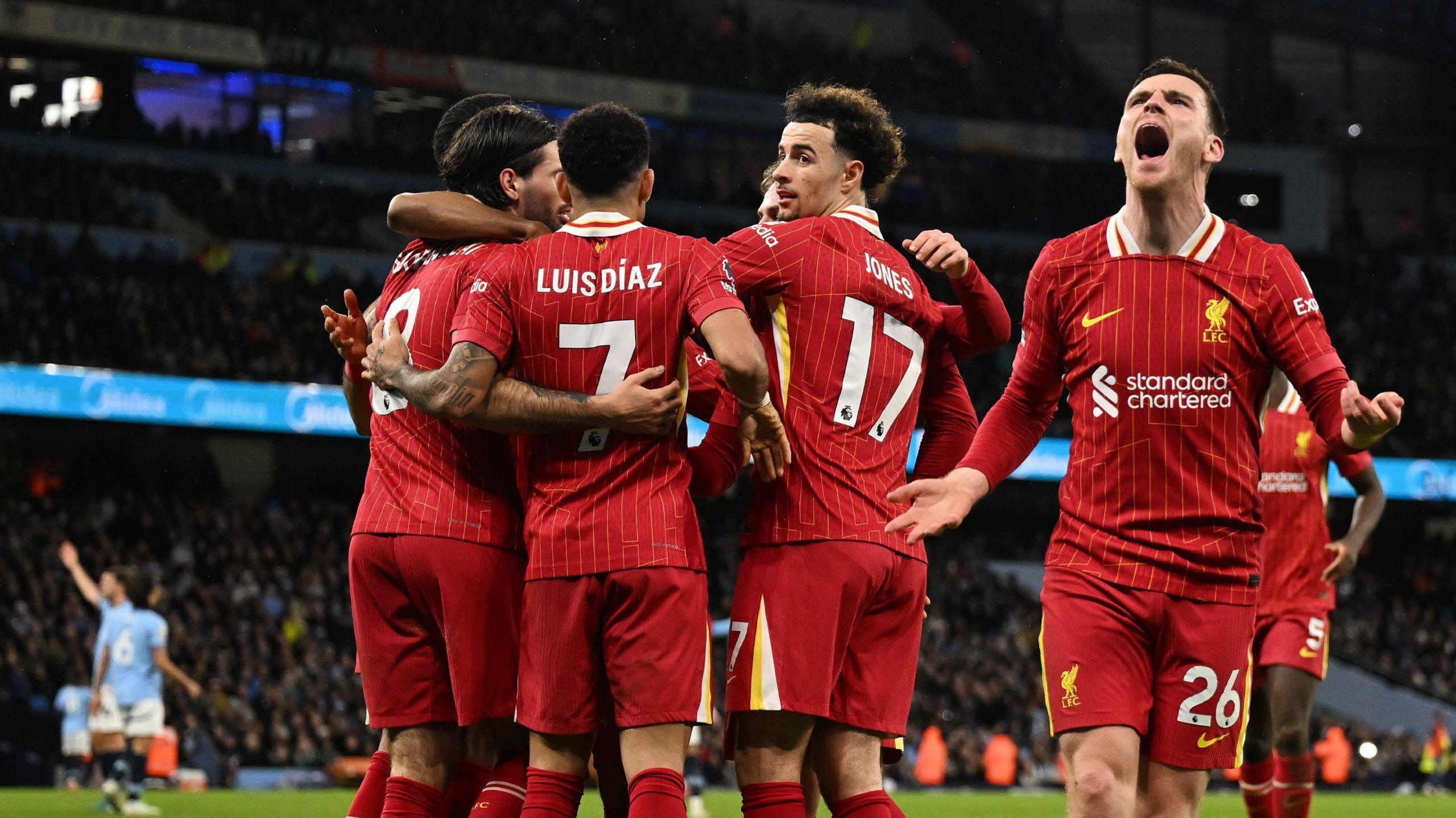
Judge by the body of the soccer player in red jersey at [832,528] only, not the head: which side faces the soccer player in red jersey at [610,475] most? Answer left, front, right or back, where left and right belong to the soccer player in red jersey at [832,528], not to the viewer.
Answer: left

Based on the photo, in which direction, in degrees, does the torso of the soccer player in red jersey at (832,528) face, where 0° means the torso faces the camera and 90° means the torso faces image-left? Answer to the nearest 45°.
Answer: approximately 135°

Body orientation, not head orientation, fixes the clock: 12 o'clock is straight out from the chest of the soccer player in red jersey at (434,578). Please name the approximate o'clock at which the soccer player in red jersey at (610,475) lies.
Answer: the soccer player in red jersey at (610,475) is roughly at 3 o'clock from the soccer player in red jersey at (434,578).

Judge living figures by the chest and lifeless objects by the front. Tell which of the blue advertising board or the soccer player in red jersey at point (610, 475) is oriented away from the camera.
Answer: the soccer player in red jersey

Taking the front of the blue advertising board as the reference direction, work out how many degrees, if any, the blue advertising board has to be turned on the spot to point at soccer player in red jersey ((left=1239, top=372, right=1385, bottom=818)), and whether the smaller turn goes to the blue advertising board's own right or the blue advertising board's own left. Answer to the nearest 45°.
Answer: approximately 45° to the blue advertising board's own left

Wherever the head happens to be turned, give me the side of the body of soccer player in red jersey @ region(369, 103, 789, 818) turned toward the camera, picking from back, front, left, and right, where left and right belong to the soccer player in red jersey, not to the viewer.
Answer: back

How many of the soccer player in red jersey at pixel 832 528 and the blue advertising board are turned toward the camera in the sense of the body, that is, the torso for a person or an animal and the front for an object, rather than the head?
1

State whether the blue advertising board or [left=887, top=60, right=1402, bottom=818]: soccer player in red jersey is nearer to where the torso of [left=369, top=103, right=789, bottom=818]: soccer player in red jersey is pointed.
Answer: the blue advertising board

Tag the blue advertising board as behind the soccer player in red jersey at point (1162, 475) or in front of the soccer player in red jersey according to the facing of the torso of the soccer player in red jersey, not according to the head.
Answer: behind

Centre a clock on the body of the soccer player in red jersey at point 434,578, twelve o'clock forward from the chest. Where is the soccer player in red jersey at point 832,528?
the soccer player in red jersey at point 832,528 is roughly at 2 o'clock from the soccer player in red jersey at point 434,578.

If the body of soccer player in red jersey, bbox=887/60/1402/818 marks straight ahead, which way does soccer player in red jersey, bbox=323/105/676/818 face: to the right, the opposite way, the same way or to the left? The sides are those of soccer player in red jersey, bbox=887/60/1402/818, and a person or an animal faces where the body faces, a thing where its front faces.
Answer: the opposite way

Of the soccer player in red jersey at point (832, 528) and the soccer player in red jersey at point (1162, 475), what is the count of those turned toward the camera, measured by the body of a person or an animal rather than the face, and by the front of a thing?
1

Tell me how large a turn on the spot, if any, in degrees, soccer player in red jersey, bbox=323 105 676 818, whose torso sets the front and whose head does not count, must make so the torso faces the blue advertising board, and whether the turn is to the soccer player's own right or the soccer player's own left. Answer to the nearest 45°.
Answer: approximately 45° to the soccer player's own left
